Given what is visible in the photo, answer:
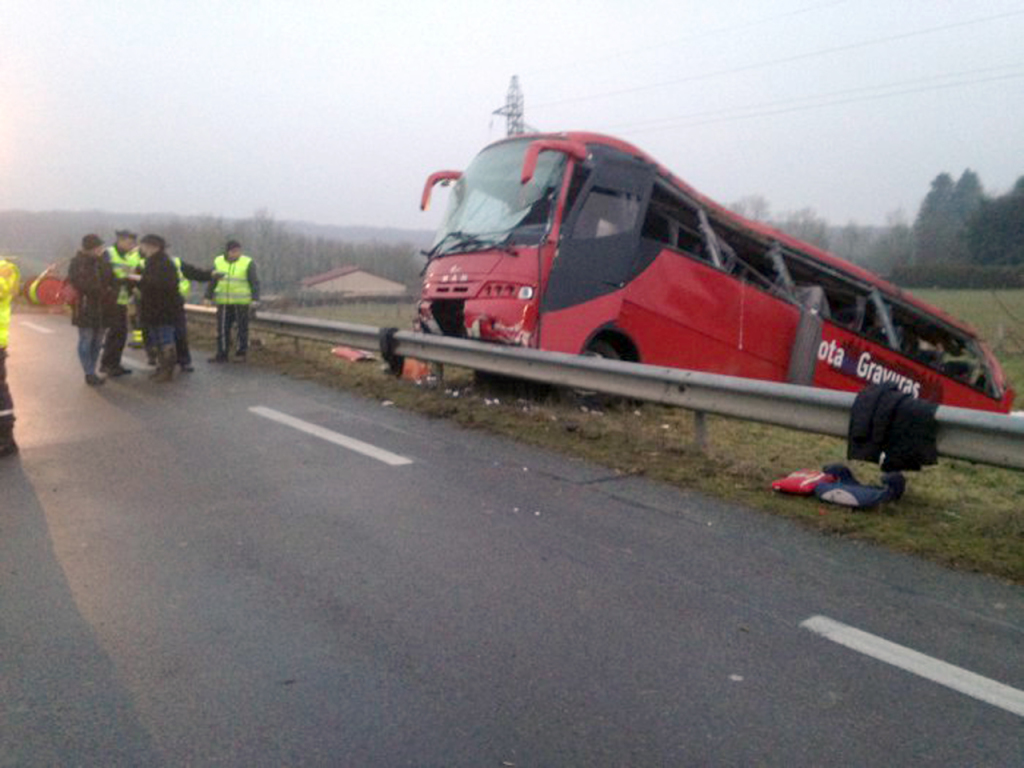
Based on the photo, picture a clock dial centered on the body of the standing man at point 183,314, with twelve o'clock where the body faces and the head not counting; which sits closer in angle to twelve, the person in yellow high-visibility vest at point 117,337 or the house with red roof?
the house with red roof

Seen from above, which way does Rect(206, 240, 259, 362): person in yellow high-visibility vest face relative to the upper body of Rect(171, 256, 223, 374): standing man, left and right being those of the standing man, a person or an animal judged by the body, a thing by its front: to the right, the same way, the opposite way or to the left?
to the right

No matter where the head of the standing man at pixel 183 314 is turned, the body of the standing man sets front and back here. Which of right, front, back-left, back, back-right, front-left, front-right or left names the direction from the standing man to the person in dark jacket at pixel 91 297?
back-right

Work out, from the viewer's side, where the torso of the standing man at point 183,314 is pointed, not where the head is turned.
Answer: to the viewer's right

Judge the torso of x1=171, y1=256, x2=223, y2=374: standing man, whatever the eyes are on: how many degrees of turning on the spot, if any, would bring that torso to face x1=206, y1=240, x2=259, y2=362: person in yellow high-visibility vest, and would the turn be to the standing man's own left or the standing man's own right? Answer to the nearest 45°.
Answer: approximately 45° to the standing man's own left

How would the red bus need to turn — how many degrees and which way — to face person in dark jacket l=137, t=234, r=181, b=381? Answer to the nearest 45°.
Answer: approximately 45° to its right

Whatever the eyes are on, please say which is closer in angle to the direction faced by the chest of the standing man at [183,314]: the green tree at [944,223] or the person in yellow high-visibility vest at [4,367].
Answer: the green tree

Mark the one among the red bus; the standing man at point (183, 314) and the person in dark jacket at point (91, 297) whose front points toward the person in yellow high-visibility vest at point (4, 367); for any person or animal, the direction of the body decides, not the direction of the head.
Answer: the red bus

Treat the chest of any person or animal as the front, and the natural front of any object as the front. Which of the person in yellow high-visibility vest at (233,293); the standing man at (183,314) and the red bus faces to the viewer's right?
the standing man

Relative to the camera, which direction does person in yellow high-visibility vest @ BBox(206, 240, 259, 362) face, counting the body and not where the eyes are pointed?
toward the camera

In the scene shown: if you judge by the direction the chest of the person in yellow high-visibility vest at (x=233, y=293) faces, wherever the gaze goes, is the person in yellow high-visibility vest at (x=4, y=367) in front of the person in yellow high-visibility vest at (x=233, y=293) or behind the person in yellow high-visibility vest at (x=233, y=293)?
in front

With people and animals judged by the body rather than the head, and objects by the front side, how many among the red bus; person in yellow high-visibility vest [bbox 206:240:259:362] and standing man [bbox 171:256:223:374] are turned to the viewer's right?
1

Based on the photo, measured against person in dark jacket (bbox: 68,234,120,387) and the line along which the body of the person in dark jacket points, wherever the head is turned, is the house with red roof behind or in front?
in front
